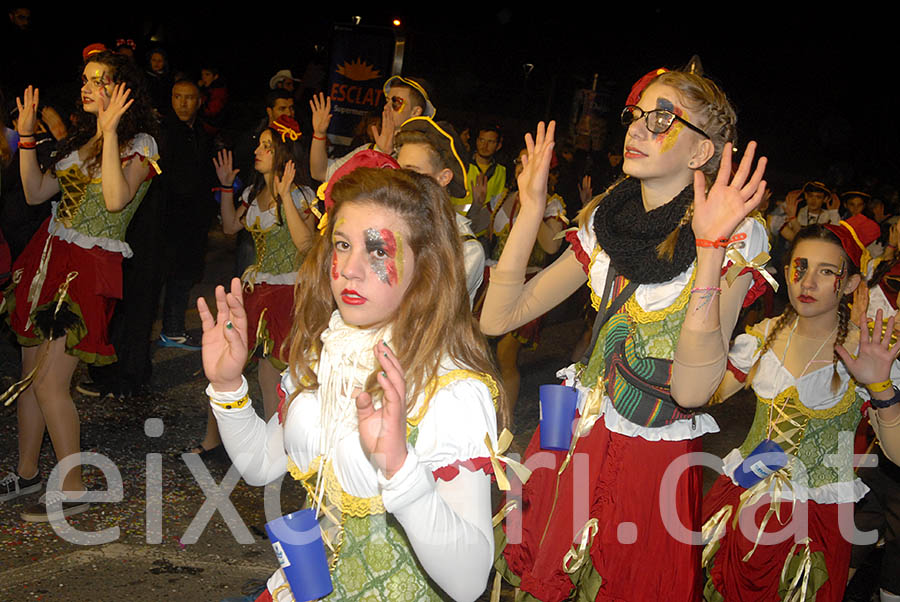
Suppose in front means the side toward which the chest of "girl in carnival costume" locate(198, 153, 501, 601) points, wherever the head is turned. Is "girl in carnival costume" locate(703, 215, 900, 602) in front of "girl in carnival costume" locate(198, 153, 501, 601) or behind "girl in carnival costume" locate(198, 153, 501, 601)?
behind

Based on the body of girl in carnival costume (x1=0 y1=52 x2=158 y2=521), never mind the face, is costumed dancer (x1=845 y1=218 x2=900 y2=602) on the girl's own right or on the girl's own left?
on the girl's own left

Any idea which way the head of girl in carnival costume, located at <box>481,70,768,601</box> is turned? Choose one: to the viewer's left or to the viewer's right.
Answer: to the viewer's left

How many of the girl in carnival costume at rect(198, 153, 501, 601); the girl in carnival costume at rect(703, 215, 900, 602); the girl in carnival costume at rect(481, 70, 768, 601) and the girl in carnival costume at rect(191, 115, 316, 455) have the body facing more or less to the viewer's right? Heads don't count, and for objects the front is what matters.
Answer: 0

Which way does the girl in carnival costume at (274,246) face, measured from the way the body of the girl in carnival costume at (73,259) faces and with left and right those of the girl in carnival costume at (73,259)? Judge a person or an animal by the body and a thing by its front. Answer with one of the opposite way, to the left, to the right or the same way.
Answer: the same way

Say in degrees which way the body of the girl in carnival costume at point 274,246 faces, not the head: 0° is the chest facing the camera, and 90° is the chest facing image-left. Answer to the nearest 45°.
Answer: approximately 45°

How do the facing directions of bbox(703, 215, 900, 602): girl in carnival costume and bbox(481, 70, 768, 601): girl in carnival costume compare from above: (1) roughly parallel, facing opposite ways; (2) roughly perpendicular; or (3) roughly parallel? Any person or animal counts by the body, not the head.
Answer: roughly parallel

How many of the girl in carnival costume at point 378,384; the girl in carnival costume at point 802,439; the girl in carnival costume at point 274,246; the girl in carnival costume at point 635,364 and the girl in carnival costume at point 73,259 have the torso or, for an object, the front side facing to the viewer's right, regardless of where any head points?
0

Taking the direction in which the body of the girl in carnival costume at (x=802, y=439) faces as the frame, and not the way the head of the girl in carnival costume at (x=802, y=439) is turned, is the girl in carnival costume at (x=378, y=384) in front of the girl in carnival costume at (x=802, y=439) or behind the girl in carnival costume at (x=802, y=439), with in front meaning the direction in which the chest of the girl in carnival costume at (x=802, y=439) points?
in front

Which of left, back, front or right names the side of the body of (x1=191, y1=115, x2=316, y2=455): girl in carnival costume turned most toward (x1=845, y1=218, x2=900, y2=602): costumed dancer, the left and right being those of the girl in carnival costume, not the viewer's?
left

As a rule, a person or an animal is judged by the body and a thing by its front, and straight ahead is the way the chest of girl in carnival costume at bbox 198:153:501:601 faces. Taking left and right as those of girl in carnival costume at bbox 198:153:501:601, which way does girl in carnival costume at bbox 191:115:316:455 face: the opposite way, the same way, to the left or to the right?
the same way

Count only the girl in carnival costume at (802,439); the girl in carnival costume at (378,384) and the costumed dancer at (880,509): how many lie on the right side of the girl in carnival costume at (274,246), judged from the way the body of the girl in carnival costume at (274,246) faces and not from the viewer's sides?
0

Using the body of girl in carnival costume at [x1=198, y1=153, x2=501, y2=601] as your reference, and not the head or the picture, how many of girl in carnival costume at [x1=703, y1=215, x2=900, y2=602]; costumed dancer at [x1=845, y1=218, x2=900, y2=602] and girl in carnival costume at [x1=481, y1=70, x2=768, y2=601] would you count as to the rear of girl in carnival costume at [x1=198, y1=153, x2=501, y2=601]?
3

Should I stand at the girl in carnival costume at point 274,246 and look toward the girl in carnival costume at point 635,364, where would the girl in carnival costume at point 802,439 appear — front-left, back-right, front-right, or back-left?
front-left

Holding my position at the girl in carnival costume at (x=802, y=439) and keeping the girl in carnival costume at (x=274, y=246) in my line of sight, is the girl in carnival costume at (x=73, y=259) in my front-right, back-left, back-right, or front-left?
front-left

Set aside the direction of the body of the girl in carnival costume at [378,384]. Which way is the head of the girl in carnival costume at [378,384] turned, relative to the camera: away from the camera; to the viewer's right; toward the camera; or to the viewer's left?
toward the camera

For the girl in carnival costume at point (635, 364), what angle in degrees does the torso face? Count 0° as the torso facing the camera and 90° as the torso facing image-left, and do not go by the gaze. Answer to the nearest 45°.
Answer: approximately 45°
